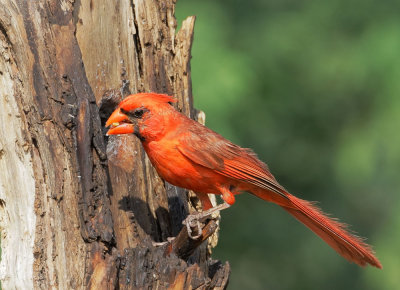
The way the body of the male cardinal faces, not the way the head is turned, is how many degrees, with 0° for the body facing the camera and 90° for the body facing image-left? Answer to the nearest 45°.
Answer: approximately 90°
